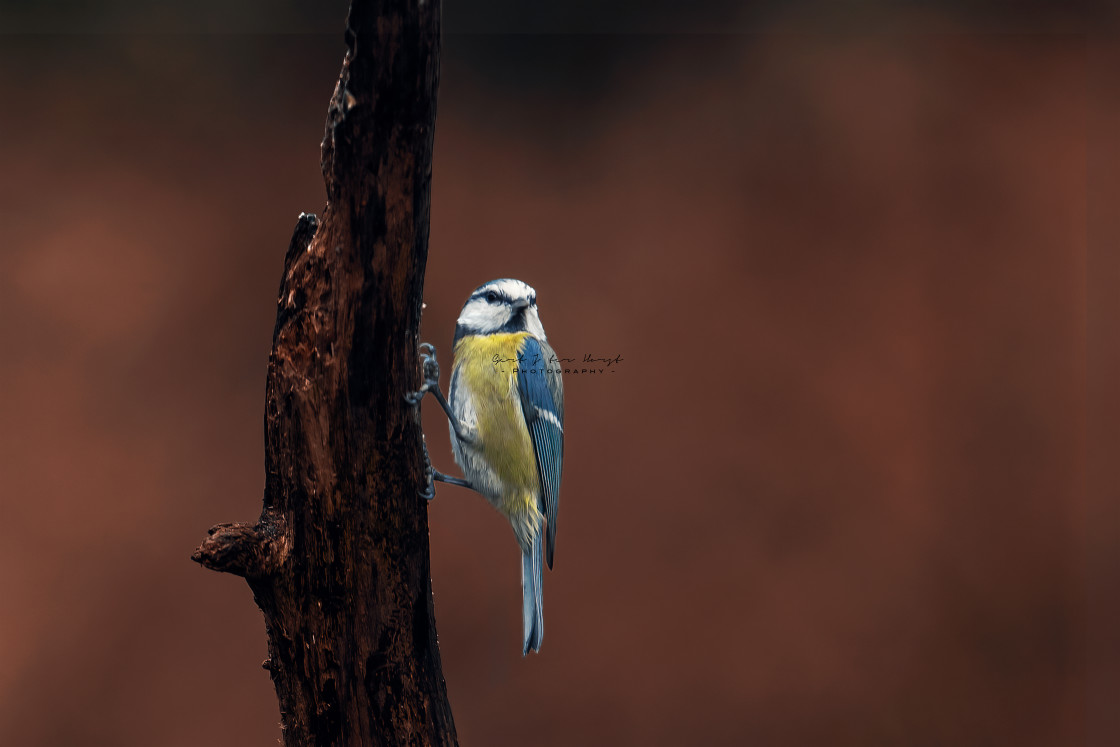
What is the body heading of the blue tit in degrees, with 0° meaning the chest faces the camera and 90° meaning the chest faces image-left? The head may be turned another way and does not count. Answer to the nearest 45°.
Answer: approximately 45°
